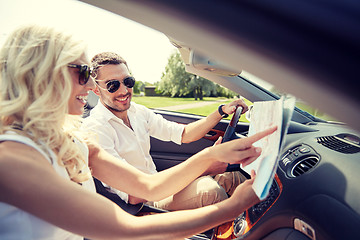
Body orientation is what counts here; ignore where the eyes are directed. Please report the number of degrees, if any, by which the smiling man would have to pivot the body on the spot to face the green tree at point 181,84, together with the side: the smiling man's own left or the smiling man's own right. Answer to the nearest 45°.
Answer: approximately 135° to the smiling man's own left

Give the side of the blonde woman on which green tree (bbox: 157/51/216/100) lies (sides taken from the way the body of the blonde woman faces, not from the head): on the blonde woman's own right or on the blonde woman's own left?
on the blonde woman's own left

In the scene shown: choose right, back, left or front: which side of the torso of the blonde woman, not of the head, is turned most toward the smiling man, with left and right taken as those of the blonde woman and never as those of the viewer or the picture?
left

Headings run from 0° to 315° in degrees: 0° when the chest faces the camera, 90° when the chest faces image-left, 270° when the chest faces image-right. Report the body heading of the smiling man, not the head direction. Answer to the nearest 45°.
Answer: approximately 315°

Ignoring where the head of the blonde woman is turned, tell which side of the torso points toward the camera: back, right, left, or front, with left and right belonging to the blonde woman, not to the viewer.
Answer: right
